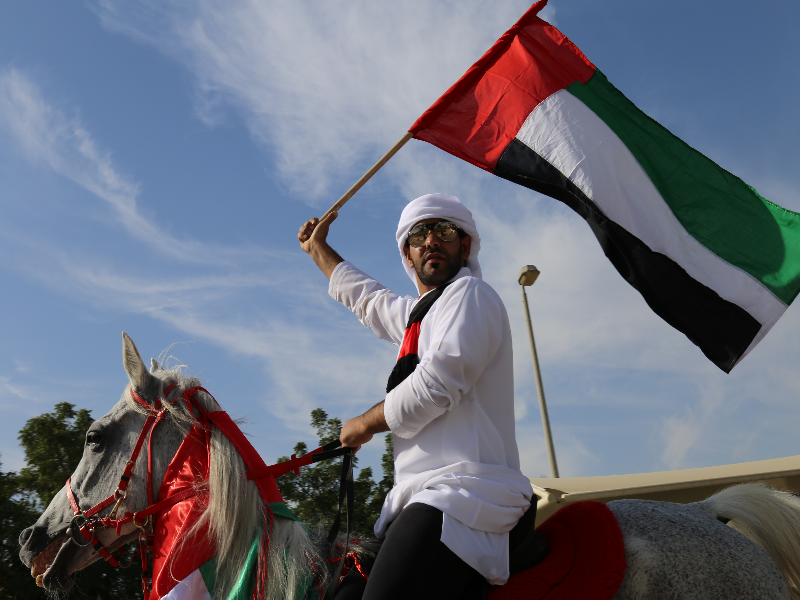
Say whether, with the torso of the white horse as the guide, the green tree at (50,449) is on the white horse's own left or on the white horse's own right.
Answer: on the white horse's own right

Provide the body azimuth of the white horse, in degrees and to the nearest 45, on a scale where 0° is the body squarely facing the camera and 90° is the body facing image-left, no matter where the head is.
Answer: approximately 90°

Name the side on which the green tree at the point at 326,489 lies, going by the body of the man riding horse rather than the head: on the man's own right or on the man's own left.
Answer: on the man's own right

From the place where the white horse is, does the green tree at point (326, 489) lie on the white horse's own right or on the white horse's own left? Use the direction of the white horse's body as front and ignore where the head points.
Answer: on the white horse's own right

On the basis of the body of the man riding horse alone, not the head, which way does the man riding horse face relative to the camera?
to the viewer's left

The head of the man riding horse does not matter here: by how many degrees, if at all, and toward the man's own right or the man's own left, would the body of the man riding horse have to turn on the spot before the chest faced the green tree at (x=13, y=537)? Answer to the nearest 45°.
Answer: approximately 45° to the man's own right
